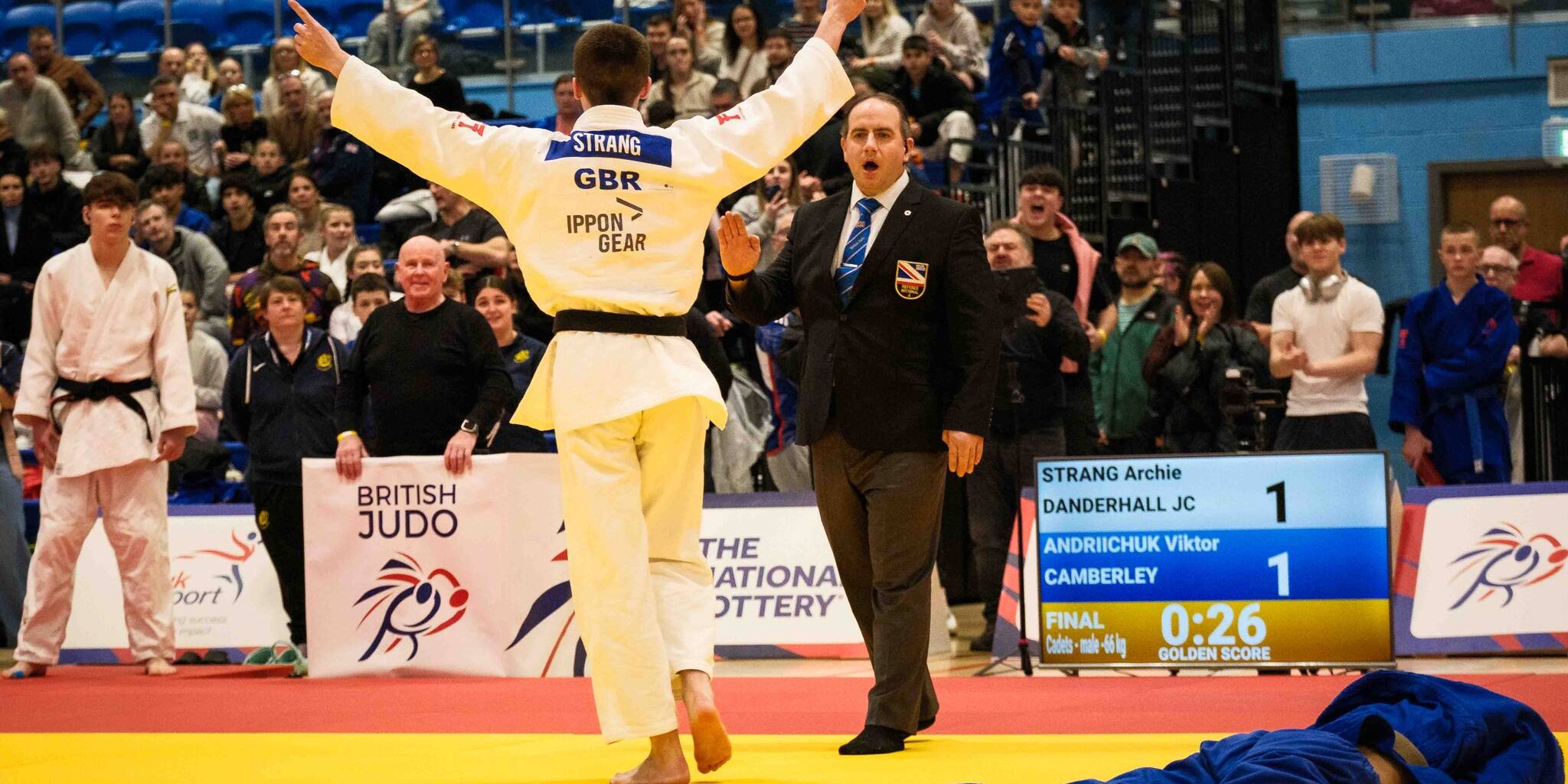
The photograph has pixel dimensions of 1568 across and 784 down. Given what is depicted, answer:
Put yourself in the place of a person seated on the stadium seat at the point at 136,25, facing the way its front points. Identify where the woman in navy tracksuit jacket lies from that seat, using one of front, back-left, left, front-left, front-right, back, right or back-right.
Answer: front

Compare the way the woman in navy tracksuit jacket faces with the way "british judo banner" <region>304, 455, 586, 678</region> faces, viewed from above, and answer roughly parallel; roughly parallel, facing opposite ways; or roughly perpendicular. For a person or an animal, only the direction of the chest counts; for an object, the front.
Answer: roughly parallel

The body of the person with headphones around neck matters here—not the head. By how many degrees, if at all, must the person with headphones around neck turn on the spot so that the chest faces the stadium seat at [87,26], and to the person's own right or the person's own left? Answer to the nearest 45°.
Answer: approximately 135° to the person's own right

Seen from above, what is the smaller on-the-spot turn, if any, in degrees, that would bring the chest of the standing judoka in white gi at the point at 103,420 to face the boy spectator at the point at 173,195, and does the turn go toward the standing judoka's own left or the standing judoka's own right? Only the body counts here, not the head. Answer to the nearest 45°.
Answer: approximately 180°

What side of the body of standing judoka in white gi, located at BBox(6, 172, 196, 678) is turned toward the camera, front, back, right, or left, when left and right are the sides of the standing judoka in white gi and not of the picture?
front

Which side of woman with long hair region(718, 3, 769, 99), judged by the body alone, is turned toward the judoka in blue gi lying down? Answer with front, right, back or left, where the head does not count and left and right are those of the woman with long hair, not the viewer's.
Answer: front

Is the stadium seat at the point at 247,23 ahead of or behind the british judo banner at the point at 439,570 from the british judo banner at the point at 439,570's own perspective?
behind

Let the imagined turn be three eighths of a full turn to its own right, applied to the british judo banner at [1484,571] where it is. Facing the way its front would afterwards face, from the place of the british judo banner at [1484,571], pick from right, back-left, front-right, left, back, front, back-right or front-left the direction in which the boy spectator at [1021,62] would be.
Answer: front

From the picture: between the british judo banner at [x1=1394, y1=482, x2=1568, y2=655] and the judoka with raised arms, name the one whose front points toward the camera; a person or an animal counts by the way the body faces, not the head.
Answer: the british judo banner

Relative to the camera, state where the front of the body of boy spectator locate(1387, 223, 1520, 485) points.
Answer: toward the camera

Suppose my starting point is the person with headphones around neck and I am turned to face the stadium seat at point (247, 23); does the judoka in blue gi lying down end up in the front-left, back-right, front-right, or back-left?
back-left

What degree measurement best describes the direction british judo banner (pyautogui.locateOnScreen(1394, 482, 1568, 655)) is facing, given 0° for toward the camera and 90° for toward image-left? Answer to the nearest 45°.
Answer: approximately 0°

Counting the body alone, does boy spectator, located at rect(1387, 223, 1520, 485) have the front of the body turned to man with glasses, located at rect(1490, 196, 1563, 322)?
no

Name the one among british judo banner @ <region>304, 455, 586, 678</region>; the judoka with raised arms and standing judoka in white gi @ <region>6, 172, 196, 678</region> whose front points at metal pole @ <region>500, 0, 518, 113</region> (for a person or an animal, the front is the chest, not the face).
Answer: the judoka with raised arms

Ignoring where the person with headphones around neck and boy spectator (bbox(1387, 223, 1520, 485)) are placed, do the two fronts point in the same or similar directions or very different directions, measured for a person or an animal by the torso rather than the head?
same or similar directions

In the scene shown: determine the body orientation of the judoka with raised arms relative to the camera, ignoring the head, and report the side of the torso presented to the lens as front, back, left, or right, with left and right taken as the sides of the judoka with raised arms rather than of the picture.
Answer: back

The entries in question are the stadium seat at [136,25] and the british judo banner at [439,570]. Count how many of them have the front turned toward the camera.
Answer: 2
